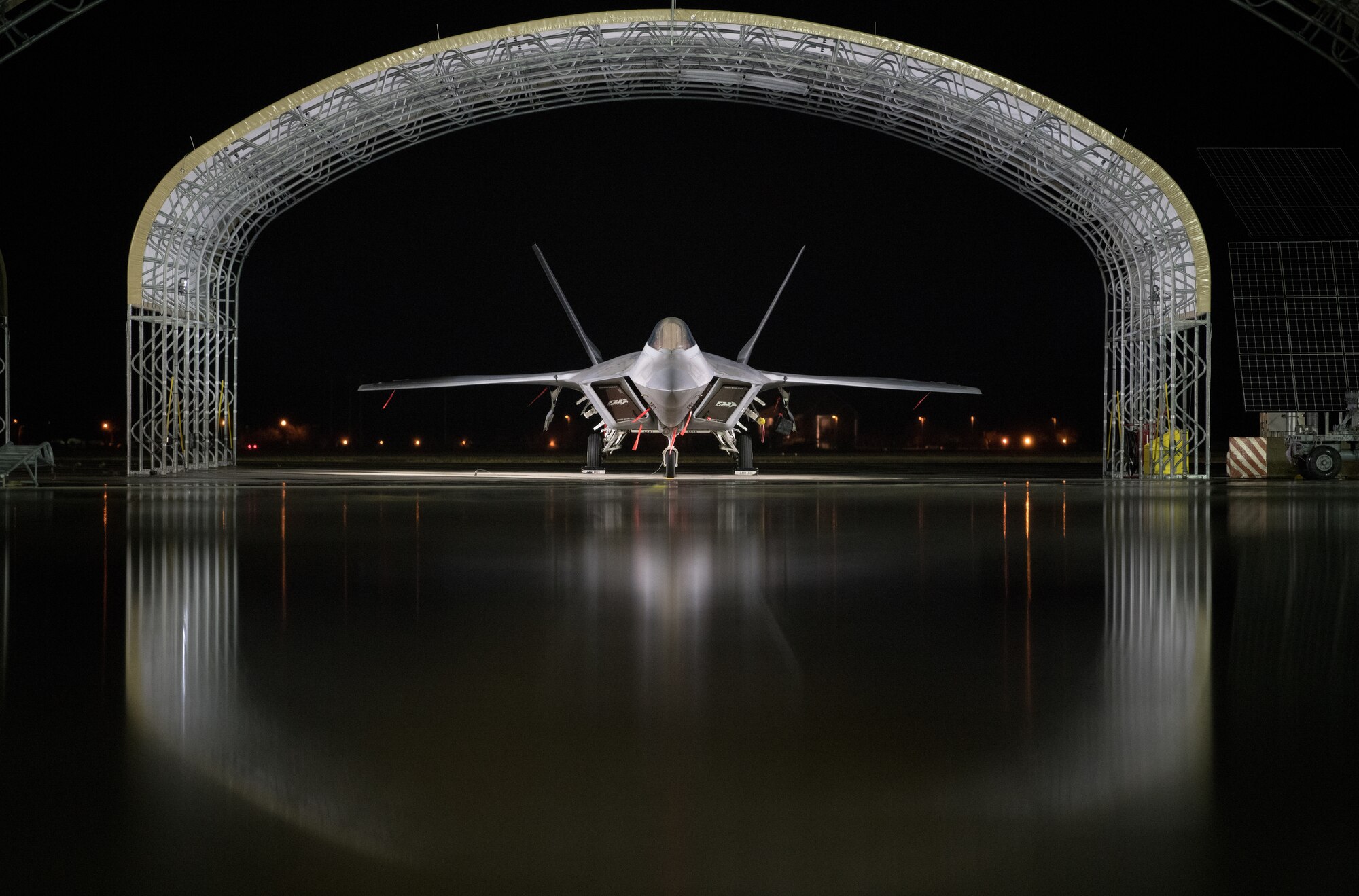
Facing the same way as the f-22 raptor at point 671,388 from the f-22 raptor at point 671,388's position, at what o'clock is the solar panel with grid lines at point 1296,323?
The solar panel with grid lines is roughly at 9 o'clock from the f-22 raptor.

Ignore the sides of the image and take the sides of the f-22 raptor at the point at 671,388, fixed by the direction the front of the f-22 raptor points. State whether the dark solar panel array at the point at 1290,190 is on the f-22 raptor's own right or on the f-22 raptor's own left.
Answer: on the f-22 raptor's own left

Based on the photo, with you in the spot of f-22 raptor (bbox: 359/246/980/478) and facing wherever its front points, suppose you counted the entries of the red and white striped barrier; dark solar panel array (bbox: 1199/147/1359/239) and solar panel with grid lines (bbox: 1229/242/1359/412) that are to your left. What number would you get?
3

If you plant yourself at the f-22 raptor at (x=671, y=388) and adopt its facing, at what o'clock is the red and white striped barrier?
The red and white striped barrier is roughly at 9 o'clock from the f-22 raptor.

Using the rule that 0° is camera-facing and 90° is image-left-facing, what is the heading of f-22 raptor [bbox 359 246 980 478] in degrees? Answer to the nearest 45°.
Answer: approximately 0°
